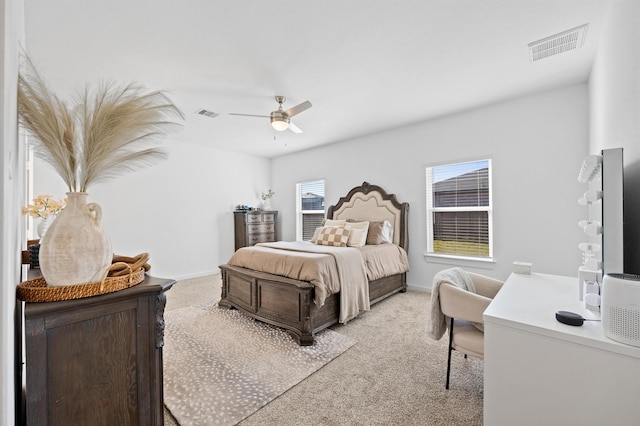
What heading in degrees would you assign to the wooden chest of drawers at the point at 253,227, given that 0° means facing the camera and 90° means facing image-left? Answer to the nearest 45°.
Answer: approximately 315°

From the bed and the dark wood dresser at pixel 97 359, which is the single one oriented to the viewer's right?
the dark wood dresser

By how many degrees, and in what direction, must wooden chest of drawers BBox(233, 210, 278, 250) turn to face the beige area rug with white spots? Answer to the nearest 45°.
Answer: approximately 45° to its right

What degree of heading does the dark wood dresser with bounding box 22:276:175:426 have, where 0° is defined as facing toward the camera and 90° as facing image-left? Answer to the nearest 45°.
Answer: approximately 270°

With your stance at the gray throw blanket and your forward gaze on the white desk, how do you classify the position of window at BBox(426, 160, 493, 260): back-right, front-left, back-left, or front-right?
back-left

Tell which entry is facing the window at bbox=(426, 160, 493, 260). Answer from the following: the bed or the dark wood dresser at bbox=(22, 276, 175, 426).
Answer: the dark wood dresser

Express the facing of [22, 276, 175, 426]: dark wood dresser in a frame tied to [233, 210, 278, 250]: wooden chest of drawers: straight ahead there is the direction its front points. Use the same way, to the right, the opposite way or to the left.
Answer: to the left

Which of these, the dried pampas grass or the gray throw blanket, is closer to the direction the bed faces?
the dried pampas grass
